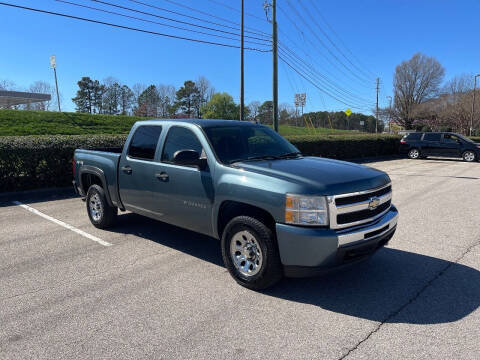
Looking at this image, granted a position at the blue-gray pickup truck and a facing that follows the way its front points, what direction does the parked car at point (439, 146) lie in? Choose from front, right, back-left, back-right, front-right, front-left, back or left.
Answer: left

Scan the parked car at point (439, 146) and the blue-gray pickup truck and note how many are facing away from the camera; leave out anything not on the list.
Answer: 0

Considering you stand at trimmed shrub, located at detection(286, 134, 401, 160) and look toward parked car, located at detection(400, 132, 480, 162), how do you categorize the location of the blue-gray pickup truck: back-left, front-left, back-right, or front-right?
back-right

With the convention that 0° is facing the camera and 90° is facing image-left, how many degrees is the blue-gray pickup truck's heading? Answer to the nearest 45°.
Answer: approximately 315°

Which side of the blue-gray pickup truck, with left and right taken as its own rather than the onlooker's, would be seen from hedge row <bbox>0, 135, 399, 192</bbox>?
back
